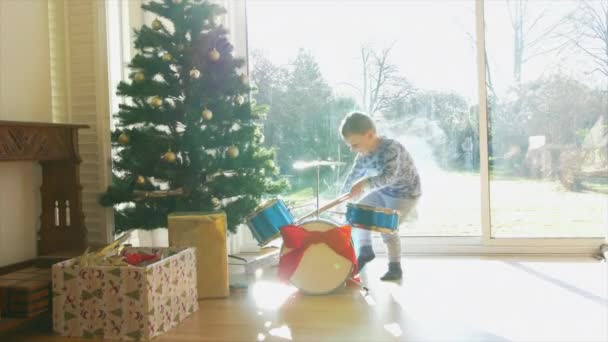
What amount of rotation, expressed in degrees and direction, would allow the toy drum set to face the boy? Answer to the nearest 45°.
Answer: approximately 135° to its left

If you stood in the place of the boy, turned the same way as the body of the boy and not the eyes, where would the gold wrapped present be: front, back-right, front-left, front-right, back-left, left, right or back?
front

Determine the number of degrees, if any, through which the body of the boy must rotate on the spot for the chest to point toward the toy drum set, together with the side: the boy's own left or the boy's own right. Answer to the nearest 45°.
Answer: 0° — they already face it

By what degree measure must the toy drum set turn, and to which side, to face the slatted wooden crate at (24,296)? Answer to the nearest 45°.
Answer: approximately 45° to its right

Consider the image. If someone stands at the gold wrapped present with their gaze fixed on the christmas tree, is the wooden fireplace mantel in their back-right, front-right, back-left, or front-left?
front-left

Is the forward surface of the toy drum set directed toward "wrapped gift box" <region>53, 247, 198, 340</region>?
no

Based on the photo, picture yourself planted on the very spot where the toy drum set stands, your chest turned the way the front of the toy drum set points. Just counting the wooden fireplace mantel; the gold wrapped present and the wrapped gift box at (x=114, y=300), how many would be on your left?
0

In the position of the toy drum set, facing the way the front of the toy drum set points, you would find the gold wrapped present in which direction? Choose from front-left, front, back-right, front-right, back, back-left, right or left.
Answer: right

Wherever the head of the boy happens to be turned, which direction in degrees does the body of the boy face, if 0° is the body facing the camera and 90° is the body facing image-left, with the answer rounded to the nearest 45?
approximately 45°

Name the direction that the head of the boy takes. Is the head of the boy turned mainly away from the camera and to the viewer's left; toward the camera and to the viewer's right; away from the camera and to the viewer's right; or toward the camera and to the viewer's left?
toward the camera and to the viewer's left

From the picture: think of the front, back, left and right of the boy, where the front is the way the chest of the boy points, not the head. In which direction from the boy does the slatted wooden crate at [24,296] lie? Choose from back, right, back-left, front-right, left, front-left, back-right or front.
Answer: front

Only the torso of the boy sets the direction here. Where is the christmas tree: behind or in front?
in front

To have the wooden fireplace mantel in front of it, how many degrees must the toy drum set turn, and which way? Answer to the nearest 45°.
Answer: approximately 90° to its right

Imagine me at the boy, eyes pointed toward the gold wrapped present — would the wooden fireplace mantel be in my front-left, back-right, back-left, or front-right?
front-right

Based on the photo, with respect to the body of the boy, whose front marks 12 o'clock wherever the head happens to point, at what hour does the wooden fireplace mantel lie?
The wooden fireplace mantel is roughly at 1 o'clock from the boy.

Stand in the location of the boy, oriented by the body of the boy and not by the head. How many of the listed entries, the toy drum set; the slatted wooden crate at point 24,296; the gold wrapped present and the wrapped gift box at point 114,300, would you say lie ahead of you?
4

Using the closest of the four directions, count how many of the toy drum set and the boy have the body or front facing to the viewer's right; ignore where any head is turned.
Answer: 0

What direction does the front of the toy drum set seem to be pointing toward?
toward the camera

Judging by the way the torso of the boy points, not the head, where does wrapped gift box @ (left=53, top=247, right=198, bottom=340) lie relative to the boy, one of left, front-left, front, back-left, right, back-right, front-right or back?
front
